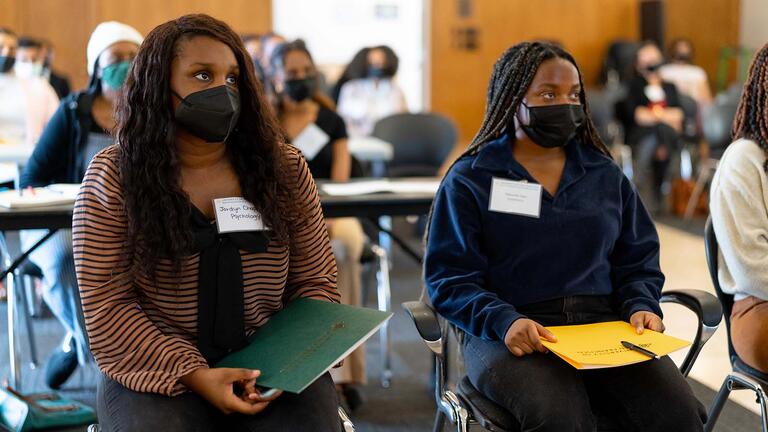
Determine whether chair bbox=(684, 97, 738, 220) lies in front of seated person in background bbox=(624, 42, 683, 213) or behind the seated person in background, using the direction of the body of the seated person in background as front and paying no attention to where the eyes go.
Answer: in front

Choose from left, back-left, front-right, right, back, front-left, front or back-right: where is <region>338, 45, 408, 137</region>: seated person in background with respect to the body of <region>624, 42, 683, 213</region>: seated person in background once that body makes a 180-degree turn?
back-left

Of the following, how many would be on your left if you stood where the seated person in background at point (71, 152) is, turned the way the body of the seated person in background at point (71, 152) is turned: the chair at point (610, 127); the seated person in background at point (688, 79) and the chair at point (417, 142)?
3

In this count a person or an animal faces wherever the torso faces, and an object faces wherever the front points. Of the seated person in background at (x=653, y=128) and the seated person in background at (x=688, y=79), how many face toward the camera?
2

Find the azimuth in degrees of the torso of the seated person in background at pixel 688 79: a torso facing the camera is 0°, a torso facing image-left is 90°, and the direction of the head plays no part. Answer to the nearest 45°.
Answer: approximately 0°

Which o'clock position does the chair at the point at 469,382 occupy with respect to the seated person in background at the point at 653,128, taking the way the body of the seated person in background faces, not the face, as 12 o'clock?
The chair is roughly at 12 o'clock from the seated person in background.

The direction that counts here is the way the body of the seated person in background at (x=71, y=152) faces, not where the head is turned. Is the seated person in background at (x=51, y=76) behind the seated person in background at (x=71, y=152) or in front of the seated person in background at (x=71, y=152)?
behind

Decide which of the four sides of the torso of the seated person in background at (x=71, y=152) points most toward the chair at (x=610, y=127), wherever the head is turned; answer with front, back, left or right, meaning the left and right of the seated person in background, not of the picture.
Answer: left

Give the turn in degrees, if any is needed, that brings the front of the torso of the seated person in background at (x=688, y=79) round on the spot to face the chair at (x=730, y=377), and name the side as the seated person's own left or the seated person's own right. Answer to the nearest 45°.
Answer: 0° — they already face it

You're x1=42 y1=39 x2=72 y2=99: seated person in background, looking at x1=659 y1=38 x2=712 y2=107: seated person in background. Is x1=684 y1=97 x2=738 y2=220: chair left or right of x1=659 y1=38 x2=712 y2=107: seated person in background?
right

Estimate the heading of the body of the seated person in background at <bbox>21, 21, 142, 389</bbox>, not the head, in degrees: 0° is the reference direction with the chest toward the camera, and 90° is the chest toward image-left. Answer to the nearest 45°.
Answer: approximately 315°

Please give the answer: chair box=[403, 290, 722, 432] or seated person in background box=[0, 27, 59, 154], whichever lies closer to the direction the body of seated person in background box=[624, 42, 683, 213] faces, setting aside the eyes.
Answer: the chair
